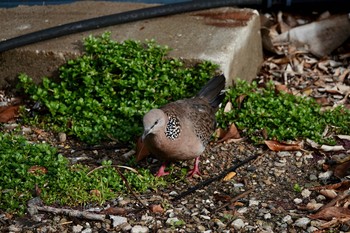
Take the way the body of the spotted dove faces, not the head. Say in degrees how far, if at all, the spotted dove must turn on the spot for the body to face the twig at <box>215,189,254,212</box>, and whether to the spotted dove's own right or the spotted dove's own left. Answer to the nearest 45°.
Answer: approximately 90° to the spotted dove's own left

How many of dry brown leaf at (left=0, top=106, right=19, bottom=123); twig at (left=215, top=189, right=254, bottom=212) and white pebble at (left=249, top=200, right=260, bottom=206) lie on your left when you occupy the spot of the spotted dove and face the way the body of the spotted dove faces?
2

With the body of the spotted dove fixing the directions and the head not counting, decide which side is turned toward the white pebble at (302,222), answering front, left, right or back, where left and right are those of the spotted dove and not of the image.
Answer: left

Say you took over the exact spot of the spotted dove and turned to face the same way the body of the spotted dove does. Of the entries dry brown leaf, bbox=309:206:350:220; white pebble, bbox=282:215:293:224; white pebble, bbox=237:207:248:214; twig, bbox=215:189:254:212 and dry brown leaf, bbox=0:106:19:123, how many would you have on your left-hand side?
4

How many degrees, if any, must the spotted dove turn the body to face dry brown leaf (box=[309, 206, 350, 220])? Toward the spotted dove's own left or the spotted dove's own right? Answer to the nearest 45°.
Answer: approximately 90° to the spotted dove's own left

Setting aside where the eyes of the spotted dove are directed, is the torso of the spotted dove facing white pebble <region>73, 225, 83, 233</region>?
yes

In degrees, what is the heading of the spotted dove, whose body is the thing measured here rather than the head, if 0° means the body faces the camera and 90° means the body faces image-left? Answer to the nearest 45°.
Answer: approximately 45°

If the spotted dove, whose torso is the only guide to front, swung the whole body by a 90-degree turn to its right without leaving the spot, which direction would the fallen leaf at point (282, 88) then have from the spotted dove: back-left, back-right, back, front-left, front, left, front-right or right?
right

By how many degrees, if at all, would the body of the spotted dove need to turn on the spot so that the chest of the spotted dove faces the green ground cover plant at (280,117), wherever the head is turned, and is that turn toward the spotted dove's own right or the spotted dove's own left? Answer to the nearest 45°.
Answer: approximately 180°

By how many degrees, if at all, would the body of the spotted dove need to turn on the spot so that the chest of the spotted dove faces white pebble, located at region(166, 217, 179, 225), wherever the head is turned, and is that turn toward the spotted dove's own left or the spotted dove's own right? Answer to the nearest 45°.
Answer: approximately 45° to the spotted dove's own left

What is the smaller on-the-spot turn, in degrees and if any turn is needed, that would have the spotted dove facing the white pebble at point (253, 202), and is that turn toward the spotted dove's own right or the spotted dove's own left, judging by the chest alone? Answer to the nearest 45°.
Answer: approximately 90° to the spotted dove's own left

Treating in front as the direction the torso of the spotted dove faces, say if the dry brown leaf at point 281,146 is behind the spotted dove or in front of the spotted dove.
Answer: behind

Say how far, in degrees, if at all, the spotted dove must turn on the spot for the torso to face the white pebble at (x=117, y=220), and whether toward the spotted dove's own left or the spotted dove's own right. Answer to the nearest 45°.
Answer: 0° — it already faces it

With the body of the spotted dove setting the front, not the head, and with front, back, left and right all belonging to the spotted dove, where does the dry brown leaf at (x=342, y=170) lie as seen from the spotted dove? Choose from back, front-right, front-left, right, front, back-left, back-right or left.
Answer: back-left

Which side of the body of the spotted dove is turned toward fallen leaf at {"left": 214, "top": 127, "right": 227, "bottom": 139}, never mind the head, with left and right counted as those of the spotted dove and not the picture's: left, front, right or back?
back
